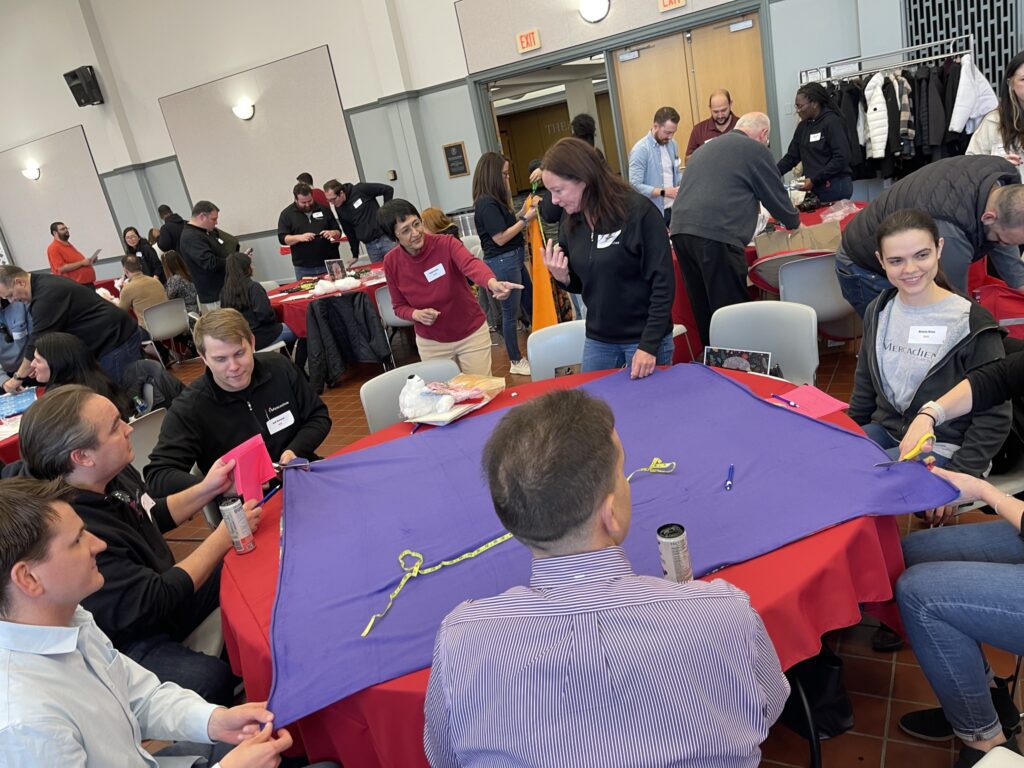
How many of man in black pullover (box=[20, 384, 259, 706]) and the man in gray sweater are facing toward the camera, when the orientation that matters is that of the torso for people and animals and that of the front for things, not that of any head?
0

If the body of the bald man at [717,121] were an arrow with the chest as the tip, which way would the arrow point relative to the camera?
toward the camera

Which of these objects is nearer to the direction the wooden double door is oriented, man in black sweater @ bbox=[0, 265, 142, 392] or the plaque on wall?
the man in black sweater

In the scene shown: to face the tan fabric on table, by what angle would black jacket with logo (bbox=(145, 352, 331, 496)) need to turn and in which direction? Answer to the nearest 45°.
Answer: approximately 45° to its left

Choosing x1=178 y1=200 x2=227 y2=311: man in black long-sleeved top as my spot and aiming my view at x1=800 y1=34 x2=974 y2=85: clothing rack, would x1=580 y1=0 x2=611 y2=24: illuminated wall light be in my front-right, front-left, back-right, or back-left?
front-left

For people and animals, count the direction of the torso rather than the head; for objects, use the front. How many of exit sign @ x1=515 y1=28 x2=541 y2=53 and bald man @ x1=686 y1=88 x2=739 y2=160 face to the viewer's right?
0

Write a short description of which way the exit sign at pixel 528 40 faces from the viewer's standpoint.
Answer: facing the viewer

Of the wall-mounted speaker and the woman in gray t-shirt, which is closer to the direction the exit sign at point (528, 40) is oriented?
the woman in gray t-shirt

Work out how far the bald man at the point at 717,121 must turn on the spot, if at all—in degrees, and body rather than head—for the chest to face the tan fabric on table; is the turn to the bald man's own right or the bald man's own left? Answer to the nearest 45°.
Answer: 0° — they already face it

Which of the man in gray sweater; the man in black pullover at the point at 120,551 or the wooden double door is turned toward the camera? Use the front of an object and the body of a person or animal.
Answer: the wooden double door

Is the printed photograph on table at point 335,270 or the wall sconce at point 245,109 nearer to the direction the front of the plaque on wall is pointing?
the printed photograph on table

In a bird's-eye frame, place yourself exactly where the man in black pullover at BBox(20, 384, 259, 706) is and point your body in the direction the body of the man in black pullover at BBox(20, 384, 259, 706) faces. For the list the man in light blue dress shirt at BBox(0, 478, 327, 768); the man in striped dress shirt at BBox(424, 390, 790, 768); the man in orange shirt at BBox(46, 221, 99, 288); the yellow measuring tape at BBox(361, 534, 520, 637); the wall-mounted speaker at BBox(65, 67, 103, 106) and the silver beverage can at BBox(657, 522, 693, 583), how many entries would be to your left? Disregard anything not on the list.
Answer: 2

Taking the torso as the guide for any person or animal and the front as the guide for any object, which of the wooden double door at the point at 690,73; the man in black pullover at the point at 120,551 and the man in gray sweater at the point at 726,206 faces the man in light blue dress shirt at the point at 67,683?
the wooden double door

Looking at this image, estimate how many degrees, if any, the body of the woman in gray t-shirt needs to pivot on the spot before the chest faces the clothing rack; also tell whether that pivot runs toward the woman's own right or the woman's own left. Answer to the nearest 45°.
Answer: approximately 135° to the woman's own right

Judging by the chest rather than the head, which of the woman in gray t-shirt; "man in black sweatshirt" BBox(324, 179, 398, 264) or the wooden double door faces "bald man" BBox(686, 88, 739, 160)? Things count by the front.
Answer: the wooden double door

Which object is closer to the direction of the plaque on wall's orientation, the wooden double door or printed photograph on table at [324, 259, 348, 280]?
the printed photograph on table

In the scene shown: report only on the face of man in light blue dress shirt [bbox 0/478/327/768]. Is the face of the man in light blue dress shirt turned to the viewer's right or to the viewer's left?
to the viewer's right

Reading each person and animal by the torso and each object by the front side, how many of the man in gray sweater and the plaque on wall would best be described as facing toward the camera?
1

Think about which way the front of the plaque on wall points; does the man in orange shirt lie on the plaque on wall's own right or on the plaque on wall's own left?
on the plaque on wall's own right

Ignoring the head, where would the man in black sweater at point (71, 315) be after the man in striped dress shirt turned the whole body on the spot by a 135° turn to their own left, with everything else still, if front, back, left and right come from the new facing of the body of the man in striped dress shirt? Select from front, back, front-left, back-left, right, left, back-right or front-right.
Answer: right
